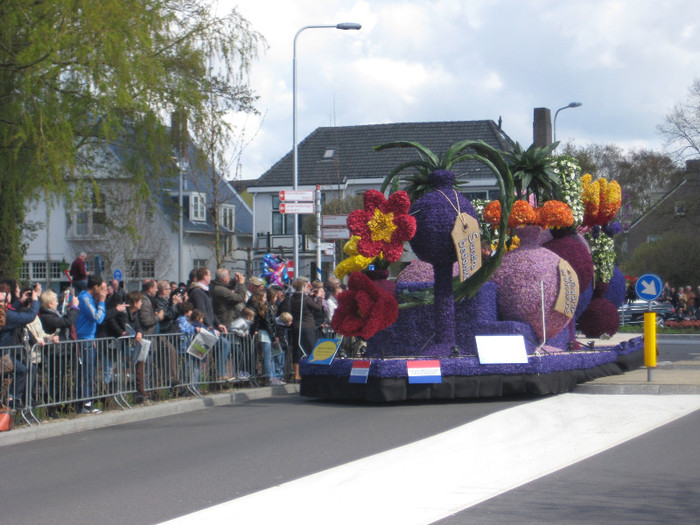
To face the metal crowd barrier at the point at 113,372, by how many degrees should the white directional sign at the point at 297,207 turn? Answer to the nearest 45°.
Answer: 0° — it already faces it

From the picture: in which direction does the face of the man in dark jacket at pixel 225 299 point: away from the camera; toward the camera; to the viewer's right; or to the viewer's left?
to the viewer's right

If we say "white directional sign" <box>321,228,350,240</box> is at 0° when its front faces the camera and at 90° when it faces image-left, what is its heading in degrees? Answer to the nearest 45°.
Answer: approximately 0°

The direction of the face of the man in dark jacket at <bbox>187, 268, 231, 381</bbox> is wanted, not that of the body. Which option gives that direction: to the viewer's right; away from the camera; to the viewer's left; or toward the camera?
to the viewer's right

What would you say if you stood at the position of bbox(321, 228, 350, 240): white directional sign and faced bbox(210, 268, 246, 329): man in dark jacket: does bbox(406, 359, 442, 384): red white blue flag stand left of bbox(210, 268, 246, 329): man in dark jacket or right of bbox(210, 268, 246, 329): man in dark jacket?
left

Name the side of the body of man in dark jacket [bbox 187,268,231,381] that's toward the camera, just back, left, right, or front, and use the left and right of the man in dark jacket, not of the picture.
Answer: right

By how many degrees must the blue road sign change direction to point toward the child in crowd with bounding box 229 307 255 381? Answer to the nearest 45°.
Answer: approximately 45° to its right

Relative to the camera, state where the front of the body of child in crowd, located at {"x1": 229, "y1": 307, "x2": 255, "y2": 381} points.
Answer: to the viewer's right

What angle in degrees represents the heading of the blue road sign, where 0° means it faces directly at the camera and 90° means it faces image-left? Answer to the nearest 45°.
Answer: approximately 0°
